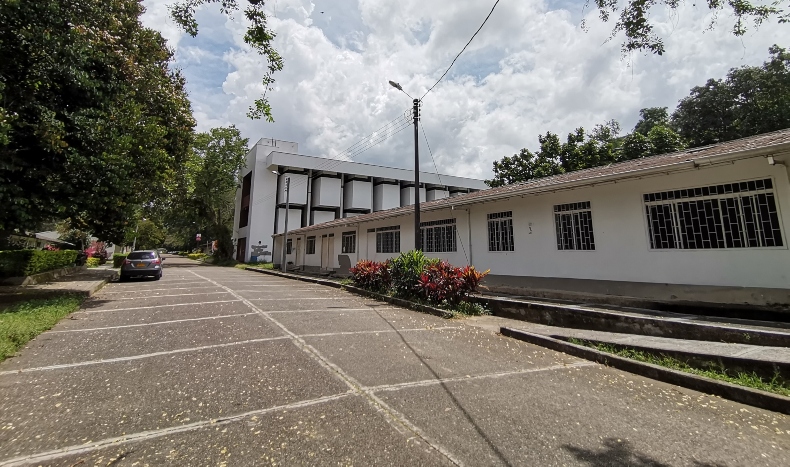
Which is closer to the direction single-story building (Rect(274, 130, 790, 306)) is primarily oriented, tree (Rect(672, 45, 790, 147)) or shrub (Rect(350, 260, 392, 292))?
the shrub

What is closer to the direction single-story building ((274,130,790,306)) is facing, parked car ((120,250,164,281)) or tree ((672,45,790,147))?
the parked car

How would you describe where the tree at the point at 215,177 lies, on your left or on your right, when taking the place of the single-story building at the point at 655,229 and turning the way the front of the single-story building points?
on your right

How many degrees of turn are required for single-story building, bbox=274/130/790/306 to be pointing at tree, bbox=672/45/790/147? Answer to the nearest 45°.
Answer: approximately 180°

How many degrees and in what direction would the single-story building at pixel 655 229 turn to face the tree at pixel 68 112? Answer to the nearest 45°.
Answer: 0° — it already faces it

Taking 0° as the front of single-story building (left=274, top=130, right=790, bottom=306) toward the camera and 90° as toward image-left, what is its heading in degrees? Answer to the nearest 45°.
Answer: approximately 45°
